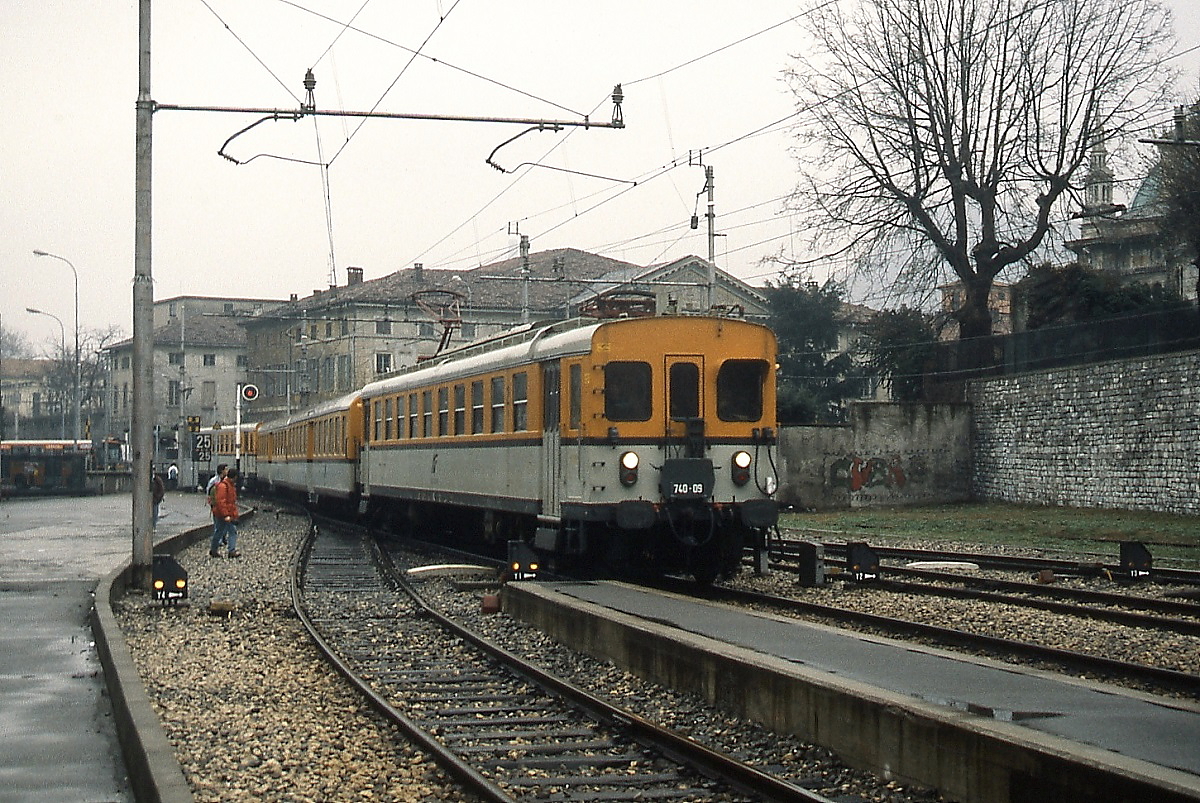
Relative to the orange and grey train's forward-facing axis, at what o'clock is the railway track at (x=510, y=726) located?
The railway track is roughly at 2 o'clock from the orange and grey train.

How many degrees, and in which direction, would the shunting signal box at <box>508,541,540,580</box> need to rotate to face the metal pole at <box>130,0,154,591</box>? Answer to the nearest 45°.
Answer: approximately 90° to its right

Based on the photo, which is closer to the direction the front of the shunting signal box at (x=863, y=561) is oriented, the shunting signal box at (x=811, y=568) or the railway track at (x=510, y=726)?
the railway track

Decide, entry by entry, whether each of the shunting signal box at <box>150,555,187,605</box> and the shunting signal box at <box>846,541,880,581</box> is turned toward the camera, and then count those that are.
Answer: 2

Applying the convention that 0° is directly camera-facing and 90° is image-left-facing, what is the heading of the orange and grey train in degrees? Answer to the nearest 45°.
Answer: approximately 315°

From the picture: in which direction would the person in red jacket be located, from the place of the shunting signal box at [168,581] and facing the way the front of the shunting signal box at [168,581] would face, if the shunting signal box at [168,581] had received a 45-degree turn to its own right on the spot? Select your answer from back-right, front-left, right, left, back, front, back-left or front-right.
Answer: back-right

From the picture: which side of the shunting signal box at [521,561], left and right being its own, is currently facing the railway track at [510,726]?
front

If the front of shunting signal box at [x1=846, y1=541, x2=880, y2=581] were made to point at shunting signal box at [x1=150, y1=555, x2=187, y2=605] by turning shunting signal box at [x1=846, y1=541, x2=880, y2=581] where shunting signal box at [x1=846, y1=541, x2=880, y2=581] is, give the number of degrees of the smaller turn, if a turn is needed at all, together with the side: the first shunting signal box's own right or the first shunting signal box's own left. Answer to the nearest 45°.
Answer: approximately 90° to the first shunting signal box's own right

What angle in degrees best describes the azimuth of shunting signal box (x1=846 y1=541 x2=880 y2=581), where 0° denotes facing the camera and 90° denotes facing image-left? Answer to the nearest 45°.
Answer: approximately 0°

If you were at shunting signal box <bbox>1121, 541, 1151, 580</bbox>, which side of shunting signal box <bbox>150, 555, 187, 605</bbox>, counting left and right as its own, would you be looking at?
left

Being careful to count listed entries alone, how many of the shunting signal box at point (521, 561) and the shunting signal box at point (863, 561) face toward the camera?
2
